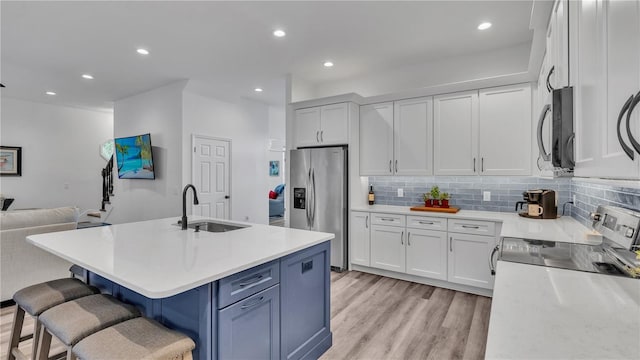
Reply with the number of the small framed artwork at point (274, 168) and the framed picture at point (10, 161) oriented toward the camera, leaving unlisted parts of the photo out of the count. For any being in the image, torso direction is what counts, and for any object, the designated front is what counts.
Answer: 2

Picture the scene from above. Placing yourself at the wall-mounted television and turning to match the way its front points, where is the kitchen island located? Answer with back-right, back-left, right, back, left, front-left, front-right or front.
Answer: front-left

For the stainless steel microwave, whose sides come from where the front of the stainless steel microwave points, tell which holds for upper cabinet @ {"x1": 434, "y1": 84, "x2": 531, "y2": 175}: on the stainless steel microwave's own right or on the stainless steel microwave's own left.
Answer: on the stainless steel microwave's own right

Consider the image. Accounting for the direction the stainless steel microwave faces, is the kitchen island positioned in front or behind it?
in front

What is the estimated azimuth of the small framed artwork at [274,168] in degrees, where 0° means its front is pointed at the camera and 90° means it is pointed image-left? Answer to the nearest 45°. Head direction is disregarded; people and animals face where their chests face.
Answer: approximately 0°

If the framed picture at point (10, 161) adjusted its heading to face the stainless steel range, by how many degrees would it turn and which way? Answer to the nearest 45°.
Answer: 0° — it already faces it

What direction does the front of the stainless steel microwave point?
to the viewer's left

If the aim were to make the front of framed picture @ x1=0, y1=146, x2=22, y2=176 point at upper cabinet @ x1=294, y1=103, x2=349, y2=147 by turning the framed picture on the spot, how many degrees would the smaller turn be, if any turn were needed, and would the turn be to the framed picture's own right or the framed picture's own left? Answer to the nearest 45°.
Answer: approximately 45° to the framed picture's own left

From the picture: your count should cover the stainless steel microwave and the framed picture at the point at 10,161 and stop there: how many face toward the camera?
1

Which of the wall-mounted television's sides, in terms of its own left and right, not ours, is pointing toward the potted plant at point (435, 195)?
left

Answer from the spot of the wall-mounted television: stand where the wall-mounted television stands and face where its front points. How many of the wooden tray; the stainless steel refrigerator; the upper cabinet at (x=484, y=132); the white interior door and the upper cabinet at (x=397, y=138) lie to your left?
5

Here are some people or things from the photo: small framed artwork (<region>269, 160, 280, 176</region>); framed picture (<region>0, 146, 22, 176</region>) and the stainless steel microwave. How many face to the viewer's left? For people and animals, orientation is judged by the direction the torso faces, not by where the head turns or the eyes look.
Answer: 1

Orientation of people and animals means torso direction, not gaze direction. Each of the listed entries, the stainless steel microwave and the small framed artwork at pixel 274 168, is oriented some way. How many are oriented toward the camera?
1

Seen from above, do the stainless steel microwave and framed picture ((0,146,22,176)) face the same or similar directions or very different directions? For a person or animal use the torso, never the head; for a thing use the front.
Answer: very different directions
